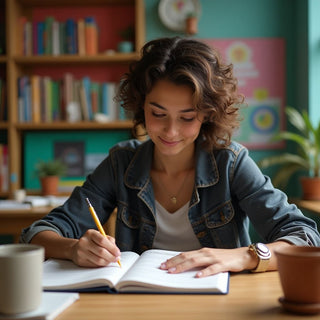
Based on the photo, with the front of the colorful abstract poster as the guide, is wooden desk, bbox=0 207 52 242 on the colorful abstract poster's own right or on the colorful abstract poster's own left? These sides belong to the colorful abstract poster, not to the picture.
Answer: on the colorful abstract poster's own right

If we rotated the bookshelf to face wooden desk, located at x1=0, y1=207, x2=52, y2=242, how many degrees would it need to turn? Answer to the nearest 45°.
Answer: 0° — it already faces it

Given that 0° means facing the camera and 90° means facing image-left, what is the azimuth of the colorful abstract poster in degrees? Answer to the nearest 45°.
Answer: approximately 0°
